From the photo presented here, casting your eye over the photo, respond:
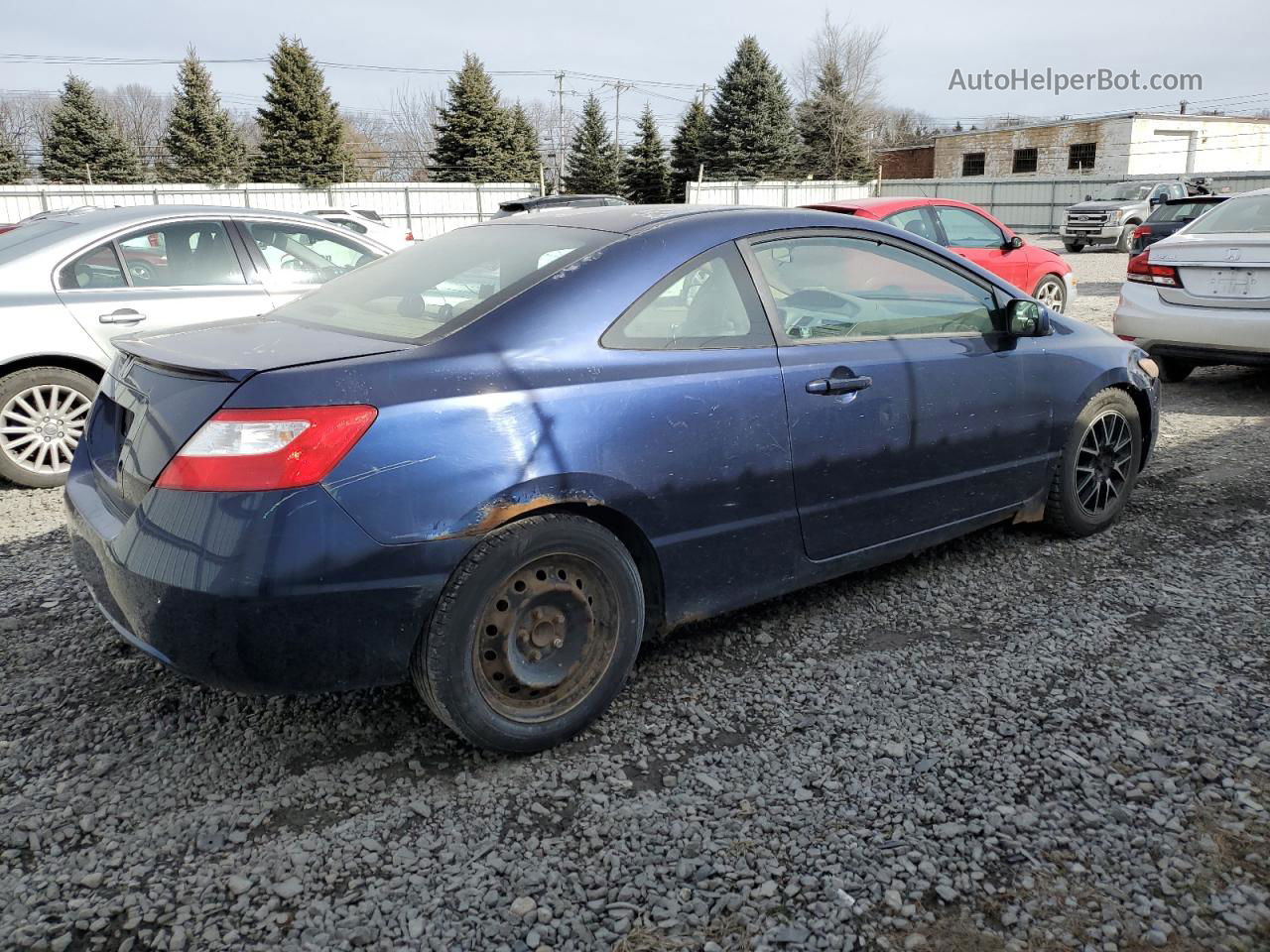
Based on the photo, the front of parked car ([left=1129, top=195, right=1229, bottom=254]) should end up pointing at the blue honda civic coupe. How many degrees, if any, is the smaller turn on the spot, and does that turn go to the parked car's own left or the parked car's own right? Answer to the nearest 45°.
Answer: approximately 180°

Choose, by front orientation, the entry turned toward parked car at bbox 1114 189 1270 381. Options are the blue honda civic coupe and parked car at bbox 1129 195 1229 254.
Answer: the blue honda civic coupe

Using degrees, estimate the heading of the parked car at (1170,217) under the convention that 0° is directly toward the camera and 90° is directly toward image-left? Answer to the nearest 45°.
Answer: approximately 180°

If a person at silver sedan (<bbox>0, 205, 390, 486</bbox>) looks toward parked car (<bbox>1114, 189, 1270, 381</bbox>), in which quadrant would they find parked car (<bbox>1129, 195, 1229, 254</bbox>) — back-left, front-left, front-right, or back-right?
front-left

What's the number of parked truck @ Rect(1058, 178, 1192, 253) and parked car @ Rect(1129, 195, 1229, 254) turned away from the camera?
1

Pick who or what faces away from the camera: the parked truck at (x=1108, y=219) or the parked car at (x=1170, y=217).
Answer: the parked car at (x=1170, y=217)

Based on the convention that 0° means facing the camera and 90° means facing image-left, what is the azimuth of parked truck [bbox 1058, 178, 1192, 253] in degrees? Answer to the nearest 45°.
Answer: approximately 45°

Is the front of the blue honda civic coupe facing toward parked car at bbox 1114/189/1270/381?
yes

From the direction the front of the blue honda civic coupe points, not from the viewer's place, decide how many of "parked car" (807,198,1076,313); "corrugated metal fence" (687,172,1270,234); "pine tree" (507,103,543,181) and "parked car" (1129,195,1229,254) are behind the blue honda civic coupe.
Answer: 0

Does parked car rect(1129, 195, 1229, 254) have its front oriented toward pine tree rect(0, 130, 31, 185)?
no

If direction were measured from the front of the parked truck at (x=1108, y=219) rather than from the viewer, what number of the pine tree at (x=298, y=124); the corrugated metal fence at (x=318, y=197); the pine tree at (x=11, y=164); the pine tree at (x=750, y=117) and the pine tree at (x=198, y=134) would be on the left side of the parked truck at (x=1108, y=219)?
0

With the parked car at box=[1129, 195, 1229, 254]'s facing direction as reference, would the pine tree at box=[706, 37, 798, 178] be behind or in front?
in front

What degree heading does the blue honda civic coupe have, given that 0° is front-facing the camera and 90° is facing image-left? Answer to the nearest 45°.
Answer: approximately 225°

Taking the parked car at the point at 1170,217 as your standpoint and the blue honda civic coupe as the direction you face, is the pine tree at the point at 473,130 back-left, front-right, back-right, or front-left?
back-right

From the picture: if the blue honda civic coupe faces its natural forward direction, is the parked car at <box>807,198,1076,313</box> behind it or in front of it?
in front

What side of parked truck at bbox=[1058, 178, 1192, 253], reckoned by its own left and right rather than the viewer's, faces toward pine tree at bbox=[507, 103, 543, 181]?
right

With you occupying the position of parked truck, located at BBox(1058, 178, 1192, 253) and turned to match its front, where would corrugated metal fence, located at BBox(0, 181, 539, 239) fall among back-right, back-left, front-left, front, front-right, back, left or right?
front-right

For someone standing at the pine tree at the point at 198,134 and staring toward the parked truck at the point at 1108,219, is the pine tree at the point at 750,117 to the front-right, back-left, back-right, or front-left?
front-left

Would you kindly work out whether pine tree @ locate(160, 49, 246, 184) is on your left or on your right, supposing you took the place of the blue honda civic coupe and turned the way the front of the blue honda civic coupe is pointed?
on your left
